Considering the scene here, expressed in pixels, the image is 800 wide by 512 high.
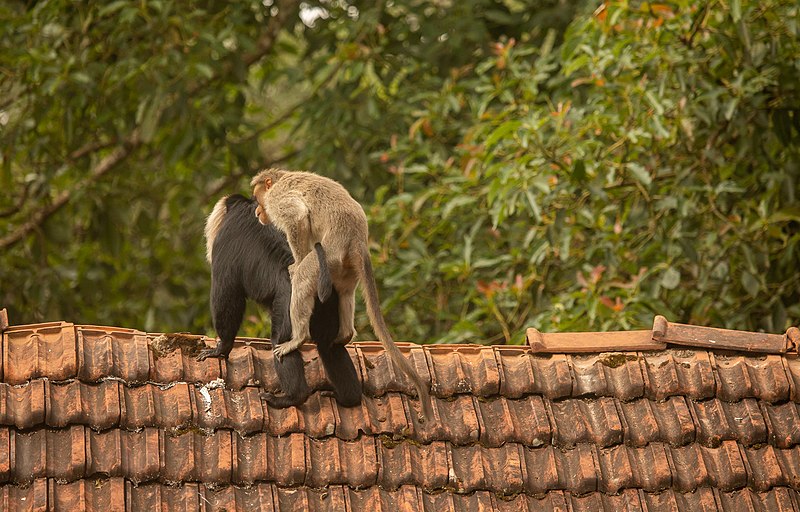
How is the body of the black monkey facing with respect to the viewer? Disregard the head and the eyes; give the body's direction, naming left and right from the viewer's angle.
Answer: facing away from the viewer and to the left of the viewer

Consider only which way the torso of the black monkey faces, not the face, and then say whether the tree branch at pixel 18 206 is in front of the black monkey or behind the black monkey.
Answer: in front

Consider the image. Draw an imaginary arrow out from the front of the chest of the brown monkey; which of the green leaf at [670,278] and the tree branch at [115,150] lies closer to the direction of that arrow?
the tree branch

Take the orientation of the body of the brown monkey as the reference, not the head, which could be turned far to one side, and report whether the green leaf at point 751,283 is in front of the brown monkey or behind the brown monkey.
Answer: behind

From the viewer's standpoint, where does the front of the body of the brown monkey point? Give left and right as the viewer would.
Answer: facing to the left of the viewer

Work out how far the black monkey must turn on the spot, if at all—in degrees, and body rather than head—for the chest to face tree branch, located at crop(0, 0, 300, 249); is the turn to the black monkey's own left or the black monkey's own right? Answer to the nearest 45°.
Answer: approximately 45° to the black monkey's own right

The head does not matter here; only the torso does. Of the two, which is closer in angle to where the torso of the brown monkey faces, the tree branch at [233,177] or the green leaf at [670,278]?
the tree branch

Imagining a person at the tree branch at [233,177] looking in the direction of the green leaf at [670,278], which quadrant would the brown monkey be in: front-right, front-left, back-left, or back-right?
front-right
